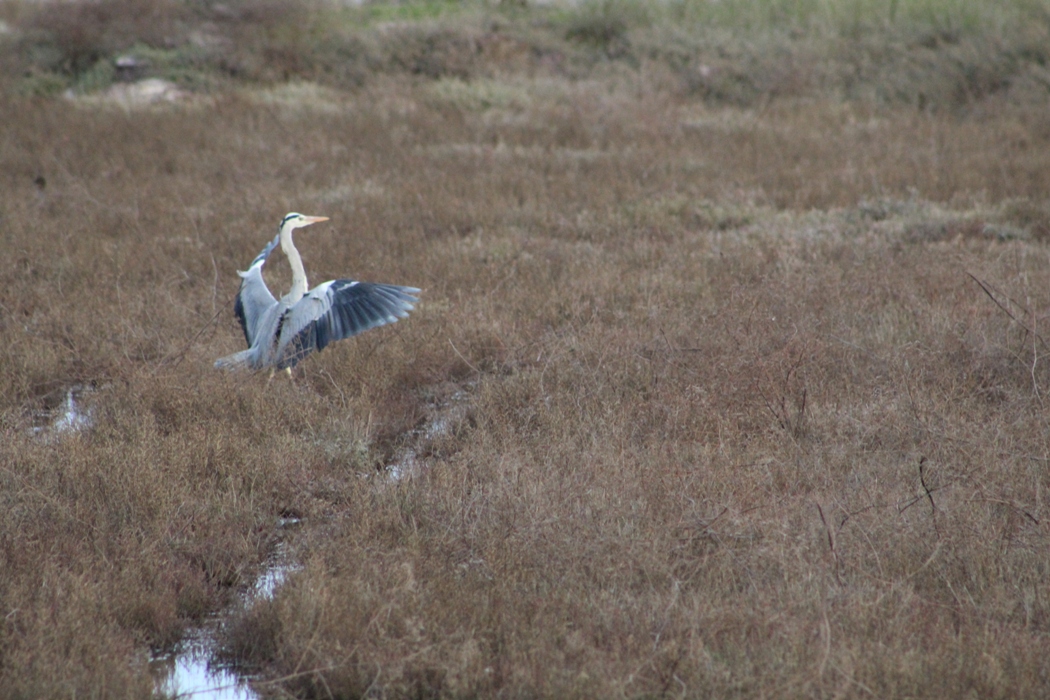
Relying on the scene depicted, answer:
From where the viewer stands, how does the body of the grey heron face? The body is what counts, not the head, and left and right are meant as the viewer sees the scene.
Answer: facing away from the viewer and to the right of the viewer
